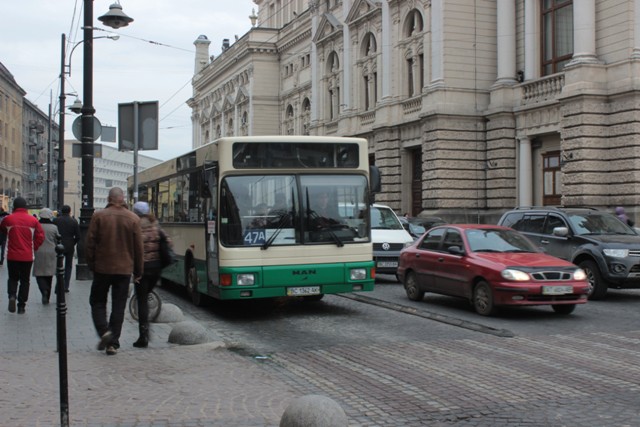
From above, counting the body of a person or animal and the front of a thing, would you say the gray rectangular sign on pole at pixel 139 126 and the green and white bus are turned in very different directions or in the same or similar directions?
very different directions

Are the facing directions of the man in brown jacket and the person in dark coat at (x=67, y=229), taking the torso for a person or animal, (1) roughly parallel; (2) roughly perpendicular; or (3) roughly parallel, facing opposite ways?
roughly parallel

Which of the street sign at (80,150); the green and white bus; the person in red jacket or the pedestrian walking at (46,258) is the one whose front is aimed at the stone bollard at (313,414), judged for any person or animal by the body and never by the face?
the green and white bus

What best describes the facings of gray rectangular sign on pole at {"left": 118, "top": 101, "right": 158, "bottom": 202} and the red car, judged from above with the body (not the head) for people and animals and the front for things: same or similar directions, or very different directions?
very different directions

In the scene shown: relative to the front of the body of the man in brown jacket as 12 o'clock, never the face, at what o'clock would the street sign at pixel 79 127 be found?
The street sign is roughly at 12 o'clock from the man in brown jacket.

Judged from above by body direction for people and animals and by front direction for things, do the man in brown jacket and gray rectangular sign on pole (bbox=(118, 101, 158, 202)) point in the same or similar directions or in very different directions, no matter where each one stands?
same or similar directions

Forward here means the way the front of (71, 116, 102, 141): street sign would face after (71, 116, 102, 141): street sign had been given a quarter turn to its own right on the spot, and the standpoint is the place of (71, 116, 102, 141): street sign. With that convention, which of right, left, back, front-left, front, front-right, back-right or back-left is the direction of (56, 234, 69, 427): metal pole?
right

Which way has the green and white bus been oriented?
toward the camera

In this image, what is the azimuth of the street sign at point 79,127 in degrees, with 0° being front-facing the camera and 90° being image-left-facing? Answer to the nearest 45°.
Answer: approximately 180°

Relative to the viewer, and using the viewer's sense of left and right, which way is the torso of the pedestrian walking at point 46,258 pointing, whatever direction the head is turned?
facing away from the viewer

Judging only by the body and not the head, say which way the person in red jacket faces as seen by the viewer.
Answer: away from the camera

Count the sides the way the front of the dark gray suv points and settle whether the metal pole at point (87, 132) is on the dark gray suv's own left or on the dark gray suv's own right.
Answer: on the dark gray suv's own right

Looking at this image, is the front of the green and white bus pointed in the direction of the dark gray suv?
no

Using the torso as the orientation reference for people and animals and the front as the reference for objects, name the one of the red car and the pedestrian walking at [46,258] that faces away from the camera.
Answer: the pedestrian walking

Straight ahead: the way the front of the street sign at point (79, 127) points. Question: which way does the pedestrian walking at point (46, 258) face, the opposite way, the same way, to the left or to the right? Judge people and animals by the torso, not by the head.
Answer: the same way

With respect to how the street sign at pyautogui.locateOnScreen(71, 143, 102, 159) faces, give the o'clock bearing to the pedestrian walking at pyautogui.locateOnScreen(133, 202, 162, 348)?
The pedestrian walking is roughly at 6 o'clock from the street sign.

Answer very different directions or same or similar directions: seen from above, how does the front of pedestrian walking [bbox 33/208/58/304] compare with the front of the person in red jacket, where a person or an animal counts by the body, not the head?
same or similar directions
